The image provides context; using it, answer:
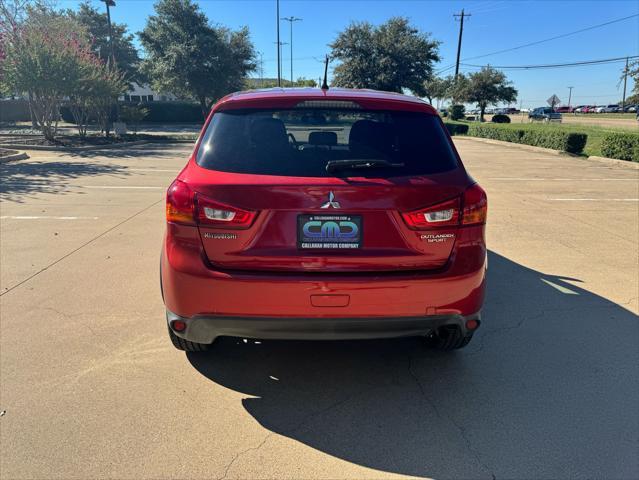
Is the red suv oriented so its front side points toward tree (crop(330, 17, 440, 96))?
yes

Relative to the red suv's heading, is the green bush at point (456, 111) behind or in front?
in front

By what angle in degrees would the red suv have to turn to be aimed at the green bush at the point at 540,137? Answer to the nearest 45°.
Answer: approximately 45° to its right

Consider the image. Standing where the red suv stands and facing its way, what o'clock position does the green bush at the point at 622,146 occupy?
The green bush is roughly at 1 o'clock from the red suv.

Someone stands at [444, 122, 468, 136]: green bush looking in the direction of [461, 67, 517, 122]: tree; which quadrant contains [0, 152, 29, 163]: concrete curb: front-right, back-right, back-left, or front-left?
back-left

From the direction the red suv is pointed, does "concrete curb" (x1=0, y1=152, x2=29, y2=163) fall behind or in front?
in front

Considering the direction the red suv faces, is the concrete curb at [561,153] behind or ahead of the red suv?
ahead

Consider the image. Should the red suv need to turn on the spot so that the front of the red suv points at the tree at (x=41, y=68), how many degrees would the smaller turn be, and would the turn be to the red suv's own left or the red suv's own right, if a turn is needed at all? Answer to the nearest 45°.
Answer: approximately 45° to the red suv's own left

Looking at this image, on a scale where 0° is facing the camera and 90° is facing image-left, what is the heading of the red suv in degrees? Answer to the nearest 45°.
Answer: approximately 180°
